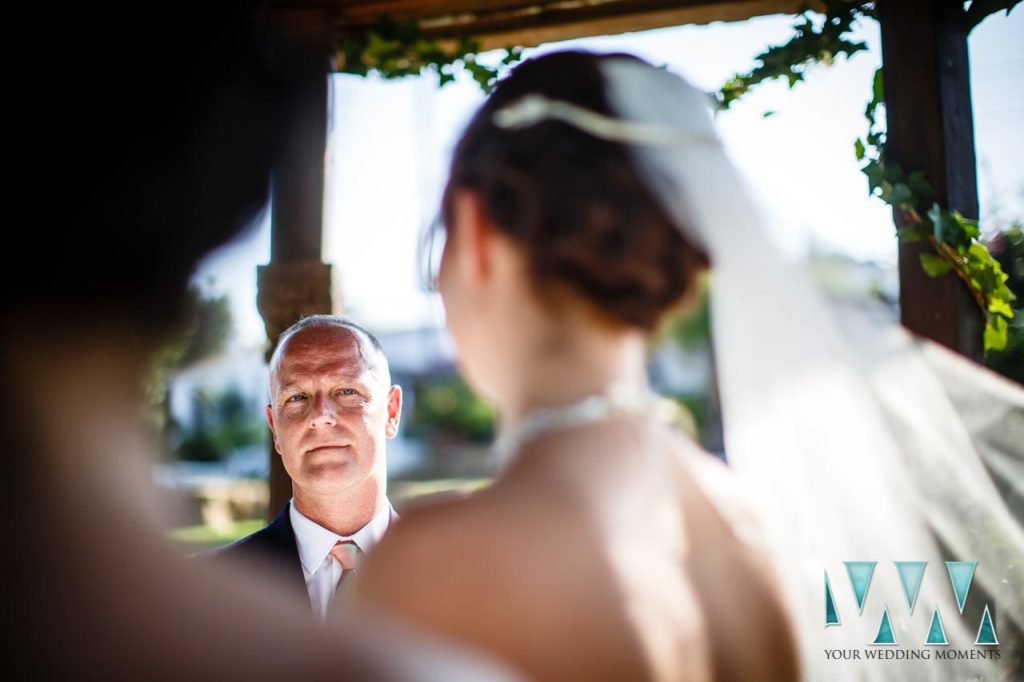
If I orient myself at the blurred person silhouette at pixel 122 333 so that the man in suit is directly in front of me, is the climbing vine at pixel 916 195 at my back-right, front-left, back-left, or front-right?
front-right

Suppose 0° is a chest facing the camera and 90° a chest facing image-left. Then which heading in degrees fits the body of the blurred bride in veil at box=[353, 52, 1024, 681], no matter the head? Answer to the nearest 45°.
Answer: approximately 135°

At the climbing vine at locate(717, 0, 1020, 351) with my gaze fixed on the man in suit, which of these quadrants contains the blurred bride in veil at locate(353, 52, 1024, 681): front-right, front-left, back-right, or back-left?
front-left

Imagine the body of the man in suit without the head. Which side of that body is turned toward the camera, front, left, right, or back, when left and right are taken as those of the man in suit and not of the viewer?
front

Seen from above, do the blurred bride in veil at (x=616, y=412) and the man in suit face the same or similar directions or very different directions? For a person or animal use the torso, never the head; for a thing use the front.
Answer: very different directions

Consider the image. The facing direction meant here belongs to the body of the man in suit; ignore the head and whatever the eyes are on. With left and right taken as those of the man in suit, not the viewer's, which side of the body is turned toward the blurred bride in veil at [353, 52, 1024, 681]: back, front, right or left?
front

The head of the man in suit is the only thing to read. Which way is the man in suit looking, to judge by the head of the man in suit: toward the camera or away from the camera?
toward the camera

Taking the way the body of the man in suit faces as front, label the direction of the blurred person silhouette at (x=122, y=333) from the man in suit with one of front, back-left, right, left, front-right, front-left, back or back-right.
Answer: front

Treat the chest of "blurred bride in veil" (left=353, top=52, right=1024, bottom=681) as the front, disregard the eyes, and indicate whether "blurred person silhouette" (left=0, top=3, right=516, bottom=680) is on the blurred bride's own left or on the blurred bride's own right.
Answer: on the blurred bride's own left

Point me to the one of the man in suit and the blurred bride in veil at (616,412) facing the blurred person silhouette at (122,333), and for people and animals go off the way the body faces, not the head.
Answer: the man in suit

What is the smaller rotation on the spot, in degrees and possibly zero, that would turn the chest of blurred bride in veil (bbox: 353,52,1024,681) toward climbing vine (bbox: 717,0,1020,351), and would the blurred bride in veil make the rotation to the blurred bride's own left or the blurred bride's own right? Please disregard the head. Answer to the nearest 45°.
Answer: approximately 90° to the blurred bride's own right
